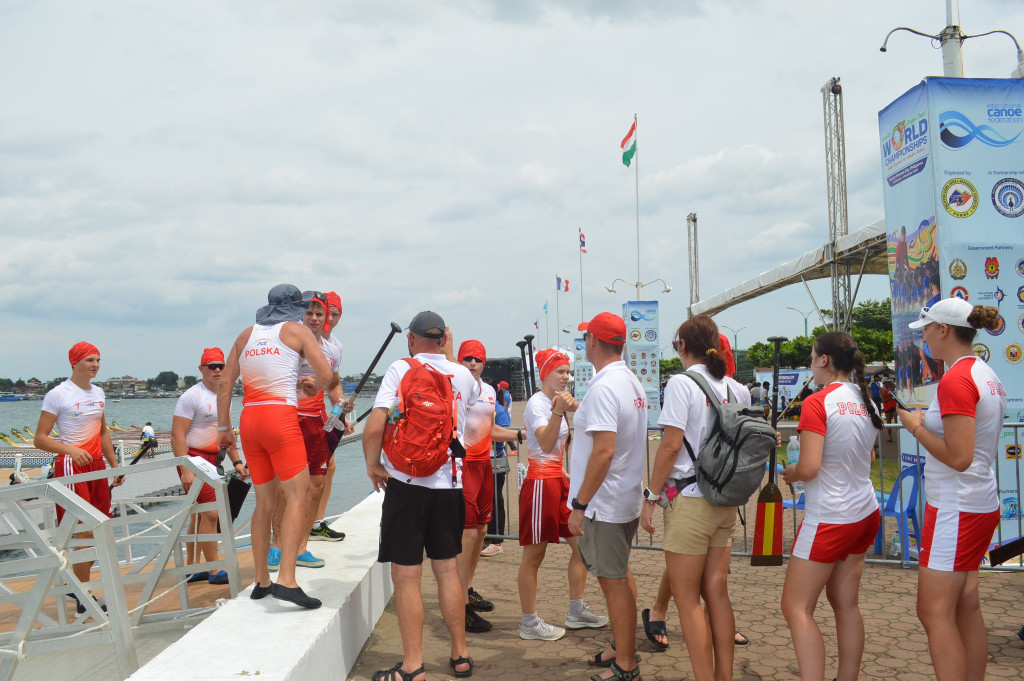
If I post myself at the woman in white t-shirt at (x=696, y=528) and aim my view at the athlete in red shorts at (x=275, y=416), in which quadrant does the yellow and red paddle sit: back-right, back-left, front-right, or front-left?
back-right

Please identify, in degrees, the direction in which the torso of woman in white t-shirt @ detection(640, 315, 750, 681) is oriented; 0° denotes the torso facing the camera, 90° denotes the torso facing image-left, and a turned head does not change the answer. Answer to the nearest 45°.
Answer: approximately 135°

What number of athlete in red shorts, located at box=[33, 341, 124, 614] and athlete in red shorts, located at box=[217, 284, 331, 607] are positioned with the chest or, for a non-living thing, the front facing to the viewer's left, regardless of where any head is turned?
0

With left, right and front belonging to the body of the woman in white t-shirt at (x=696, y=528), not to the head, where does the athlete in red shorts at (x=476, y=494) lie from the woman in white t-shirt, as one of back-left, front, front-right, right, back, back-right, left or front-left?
front

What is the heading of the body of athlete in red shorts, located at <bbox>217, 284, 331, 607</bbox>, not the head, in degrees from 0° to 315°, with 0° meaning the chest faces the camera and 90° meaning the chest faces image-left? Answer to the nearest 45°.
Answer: approximately 225°

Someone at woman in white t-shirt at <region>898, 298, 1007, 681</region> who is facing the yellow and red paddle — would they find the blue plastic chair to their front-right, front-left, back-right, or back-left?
front-right

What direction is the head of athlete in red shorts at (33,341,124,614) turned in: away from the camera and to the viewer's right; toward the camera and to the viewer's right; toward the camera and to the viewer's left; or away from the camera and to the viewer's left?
toward the camera and to the viewer's right

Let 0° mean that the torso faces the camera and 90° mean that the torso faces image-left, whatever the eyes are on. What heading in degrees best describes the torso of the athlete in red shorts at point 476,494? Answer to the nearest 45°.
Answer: approximately 315°

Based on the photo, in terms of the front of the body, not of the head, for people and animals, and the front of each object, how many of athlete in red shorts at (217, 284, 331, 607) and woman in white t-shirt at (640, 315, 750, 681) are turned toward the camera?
0

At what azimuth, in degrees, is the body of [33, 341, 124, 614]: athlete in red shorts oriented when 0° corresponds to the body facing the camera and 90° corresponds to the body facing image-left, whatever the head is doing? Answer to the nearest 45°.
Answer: approximately 315°

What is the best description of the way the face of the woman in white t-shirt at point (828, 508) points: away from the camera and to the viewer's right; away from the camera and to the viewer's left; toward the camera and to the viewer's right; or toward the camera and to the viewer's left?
away from the camera and to the viewer's left
